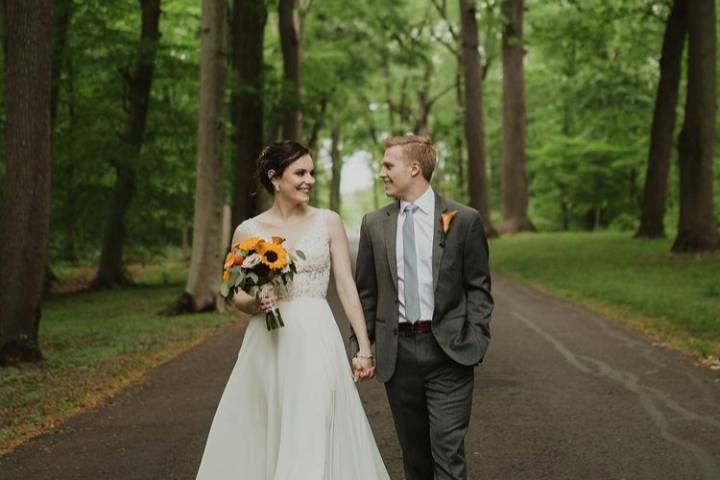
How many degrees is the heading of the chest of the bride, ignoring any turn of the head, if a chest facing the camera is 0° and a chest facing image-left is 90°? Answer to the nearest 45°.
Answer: approximately 0°

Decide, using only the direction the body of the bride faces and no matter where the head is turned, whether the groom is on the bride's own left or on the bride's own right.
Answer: on the bride's own left
